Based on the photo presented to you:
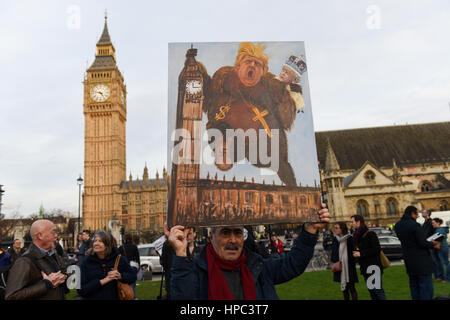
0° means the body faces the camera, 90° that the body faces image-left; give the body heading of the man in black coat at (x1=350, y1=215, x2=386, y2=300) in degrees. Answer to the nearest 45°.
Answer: approximately 90°

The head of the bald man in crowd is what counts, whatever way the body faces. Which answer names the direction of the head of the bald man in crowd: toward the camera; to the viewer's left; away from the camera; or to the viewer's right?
to the viewer's right

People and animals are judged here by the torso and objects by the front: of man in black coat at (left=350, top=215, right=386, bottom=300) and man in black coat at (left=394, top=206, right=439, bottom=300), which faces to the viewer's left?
man in black coat at (left=350, top=215, right=386, bottom=300)

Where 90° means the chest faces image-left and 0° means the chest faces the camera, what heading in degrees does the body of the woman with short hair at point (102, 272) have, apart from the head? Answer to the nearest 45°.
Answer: approximately 45°

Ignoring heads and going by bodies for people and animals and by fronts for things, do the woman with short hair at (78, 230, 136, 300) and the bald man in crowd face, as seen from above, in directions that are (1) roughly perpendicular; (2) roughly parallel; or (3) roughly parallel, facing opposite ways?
roughly perpendicular

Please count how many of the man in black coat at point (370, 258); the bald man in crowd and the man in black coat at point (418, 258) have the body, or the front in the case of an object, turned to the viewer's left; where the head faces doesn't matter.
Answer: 1

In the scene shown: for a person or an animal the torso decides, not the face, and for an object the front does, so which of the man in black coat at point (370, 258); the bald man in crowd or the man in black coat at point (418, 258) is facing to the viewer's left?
the man in black coat at point (370, 258)

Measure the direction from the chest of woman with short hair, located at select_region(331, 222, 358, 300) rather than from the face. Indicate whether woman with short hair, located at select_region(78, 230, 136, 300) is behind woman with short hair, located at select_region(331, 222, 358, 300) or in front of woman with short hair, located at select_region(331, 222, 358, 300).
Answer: in front
